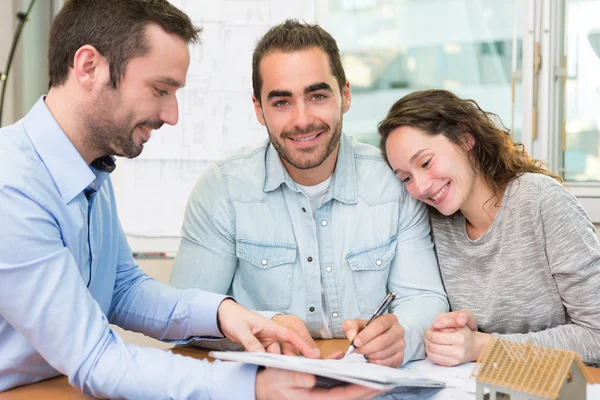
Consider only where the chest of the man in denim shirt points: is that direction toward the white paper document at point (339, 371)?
yes

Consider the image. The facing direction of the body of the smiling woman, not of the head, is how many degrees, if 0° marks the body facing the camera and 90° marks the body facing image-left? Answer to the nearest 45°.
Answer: approximately 45°

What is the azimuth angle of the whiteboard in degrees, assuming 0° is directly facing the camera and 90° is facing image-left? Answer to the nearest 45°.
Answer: approximately 0°

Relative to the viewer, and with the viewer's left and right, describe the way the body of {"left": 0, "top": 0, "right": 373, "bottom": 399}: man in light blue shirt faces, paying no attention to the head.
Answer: facing to the right of the viewer

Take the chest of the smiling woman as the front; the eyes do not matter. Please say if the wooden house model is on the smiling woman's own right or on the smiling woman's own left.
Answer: on the smiling woman's own left

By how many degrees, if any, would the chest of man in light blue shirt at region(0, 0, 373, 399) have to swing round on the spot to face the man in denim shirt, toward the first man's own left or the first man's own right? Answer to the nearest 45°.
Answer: approximately 45° to the first man's own left

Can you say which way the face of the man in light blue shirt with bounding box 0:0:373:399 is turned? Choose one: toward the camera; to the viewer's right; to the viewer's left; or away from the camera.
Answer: to the viewer's right
